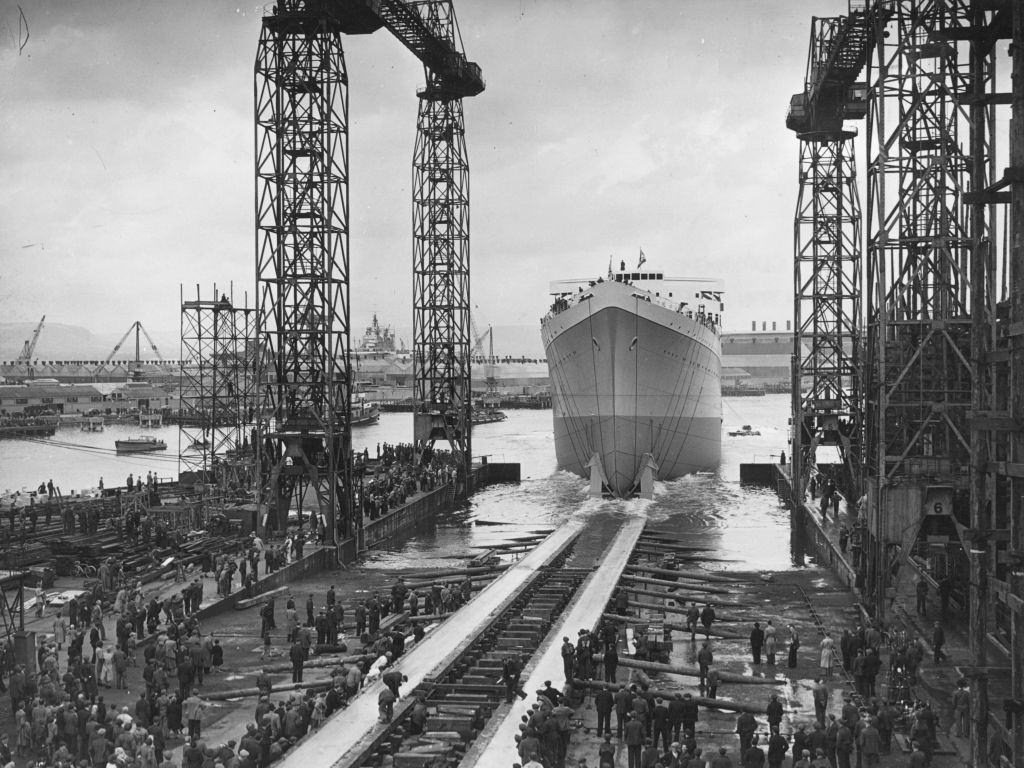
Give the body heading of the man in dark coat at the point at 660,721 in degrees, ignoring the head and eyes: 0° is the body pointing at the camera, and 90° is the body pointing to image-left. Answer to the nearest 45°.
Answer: approximately 180°

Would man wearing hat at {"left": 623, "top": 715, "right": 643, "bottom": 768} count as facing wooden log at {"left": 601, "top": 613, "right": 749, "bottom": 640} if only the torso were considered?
yes

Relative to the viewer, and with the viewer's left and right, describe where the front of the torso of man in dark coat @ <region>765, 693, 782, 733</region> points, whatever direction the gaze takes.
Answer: facing away from the viewer

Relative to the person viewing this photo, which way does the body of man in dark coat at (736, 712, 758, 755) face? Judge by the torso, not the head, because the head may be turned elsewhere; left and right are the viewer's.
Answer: facing away from the viewer

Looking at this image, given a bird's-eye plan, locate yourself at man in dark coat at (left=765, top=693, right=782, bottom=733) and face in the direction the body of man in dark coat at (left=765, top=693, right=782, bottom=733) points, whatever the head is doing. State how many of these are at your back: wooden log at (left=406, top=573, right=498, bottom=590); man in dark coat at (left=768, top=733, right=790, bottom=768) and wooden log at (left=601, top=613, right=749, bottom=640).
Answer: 1

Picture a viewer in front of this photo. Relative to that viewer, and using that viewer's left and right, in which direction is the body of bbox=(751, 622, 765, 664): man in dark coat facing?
facing away from the viewer

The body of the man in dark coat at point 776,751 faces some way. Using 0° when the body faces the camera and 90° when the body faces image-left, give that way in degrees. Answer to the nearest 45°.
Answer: approximately 180°

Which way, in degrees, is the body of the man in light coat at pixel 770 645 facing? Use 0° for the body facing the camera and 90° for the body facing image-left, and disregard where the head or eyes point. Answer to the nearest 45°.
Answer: approximately 180°

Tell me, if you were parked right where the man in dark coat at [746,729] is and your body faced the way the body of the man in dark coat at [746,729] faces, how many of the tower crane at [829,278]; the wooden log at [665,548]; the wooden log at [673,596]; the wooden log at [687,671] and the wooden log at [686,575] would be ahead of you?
5

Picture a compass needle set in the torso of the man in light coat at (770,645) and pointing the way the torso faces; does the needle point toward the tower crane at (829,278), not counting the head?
yes

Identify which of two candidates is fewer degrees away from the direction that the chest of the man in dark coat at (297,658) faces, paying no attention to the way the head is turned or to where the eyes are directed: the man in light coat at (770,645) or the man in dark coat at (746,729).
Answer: the man in light coat

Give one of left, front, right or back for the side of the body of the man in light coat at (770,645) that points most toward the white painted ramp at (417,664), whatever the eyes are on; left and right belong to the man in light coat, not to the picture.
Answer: left

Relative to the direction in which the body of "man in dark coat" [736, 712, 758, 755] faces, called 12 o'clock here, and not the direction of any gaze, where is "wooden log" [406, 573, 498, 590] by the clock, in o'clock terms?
The wooden log is roughly at 11 o'clock from the man in dark coat.

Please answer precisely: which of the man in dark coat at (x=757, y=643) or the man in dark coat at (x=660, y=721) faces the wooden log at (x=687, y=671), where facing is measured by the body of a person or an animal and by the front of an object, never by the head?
the man in dark coat at (x=660, y=721)
